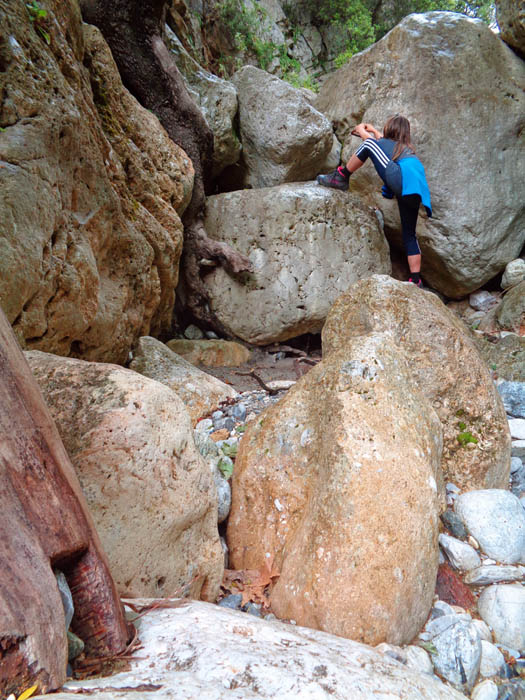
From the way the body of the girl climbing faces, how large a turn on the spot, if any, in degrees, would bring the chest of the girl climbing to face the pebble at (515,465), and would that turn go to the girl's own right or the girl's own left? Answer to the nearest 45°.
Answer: approximately 135° to the girl's own left

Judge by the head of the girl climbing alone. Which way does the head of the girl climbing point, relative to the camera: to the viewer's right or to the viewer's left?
to the viewer's left

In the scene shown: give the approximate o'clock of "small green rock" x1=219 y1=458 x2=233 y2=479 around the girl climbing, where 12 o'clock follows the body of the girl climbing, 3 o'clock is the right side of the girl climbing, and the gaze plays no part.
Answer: The small green rock is roughly at 8 o'clock from the girl climbing.

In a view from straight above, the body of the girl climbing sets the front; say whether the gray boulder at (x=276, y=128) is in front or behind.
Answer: in front

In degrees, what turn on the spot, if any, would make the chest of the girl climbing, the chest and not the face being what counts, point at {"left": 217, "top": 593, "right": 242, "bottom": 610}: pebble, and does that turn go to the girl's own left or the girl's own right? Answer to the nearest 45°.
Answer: approximately 135° to the girl's own left

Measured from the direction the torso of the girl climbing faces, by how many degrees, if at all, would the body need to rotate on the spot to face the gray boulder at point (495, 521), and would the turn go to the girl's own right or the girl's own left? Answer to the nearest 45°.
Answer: approximately 135° to the girl's own left

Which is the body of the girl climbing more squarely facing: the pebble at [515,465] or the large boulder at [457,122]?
the large boulder

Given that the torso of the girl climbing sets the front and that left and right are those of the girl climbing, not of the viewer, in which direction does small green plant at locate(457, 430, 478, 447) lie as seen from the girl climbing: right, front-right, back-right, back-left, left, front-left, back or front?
back-left

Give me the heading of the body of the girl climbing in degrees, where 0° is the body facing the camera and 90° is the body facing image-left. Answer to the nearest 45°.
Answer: approximately 135°

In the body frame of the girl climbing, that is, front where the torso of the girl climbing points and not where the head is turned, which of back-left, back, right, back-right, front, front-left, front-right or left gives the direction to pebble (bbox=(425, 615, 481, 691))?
back-left

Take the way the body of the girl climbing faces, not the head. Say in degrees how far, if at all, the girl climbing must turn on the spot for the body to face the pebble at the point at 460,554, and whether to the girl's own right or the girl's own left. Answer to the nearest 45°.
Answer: approximately 135° to the girl's own left
